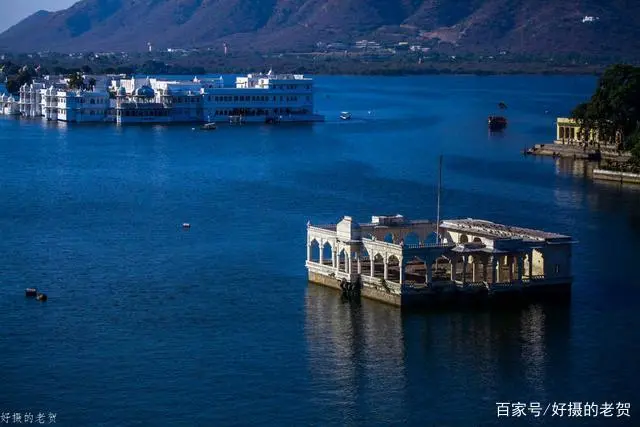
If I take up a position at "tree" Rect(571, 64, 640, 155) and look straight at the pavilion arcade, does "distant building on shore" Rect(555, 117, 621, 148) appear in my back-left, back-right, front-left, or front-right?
back-right

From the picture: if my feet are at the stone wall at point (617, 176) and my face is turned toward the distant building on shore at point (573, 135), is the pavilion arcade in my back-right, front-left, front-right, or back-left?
back-left
